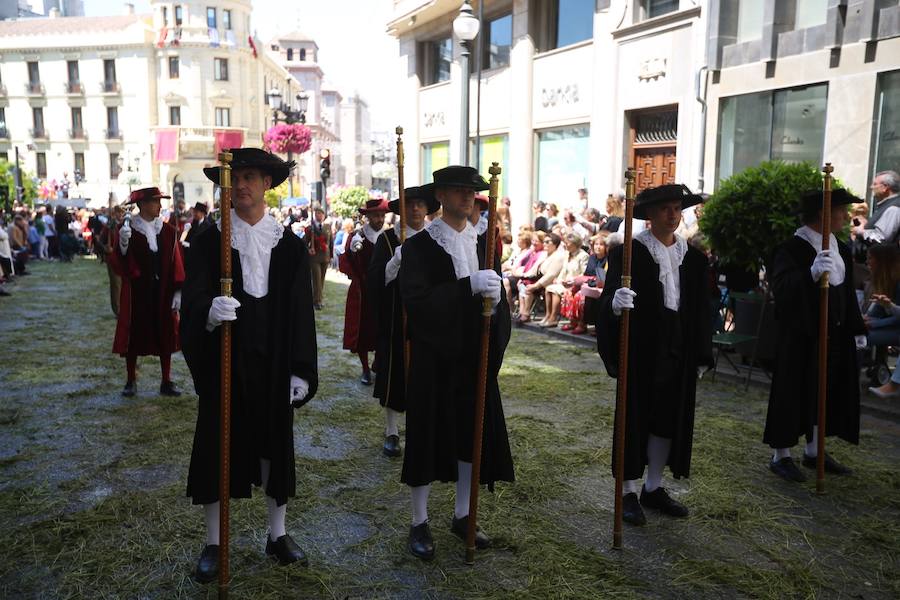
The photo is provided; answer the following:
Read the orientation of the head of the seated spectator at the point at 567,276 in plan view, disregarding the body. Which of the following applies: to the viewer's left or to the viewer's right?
to the viewer's left

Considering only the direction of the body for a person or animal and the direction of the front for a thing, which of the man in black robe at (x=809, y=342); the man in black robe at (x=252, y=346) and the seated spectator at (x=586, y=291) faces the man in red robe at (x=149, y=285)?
the seated spectator

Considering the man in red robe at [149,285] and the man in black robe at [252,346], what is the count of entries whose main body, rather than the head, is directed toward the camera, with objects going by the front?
2

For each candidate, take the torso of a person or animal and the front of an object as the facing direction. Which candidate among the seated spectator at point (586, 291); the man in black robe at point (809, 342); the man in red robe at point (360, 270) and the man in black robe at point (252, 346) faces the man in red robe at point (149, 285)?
the seated spectator

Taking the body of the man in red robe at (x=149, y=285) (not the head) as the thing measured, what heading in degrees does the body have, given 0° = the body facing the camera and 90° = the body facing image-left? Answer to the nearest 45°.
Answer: approximately 0°

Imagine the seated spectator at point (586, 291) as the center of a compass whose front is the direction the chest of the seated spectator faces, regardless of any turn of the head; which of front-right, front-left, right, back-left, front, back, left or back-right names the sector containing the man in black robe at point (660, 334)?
front-left

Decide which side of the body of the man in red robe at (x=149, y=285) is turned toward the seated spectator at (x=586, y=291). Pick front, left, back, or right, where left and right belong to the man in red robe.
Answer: left

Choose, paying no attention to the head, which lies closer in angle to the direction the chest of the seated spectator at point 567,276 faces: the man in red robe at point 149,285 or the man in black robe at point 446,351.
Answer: the man in red robe

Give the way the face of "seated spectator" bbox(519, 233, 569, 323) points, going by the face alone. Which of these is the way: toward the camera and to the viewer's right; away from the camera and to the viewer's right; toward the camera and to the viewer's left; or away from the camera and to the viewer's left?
toward the camera and to the viewer's left

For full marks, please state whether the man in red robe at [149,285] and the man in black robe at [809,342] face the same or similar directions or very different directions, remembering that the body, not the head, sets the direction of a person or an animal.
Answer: same or similar directions

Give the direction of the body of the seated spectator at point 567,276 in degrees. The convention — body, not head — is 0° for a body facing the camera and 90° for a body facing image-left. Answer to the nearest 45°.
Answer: approximately 45°

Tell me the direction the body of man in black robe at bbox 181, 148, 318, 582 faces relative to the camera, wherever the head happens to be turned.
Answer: toward the camera

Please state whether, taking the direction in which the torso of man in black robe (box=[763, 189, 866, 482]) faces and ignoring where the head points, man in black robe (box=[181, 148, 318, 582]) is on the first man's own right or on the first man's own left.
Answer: on the first man's own right

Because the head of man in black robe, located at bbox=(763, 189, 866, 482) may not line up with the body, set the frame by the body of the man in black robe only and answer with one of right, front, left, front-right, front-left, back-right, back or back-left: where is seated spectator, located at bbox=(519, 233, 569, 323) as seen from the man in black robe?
back
